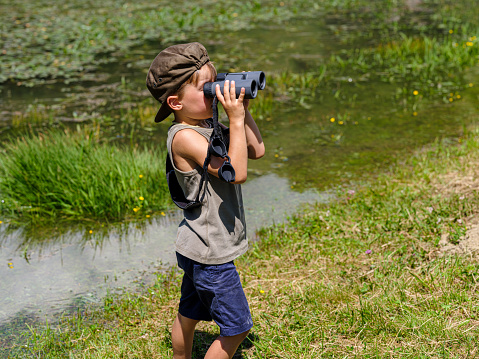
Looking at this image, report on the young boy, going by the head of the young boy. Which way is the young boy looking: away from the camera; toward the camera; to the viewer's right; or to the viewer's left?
to the viewer's right

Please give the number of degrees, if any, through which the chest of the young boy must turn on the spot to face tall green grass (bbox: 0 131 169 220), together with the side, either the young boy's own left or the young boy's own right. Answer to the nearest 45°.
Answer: approximately 135° to the young boy's own left

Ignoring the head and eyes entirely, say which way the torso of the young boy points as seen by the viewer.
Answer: to the viewer's right
